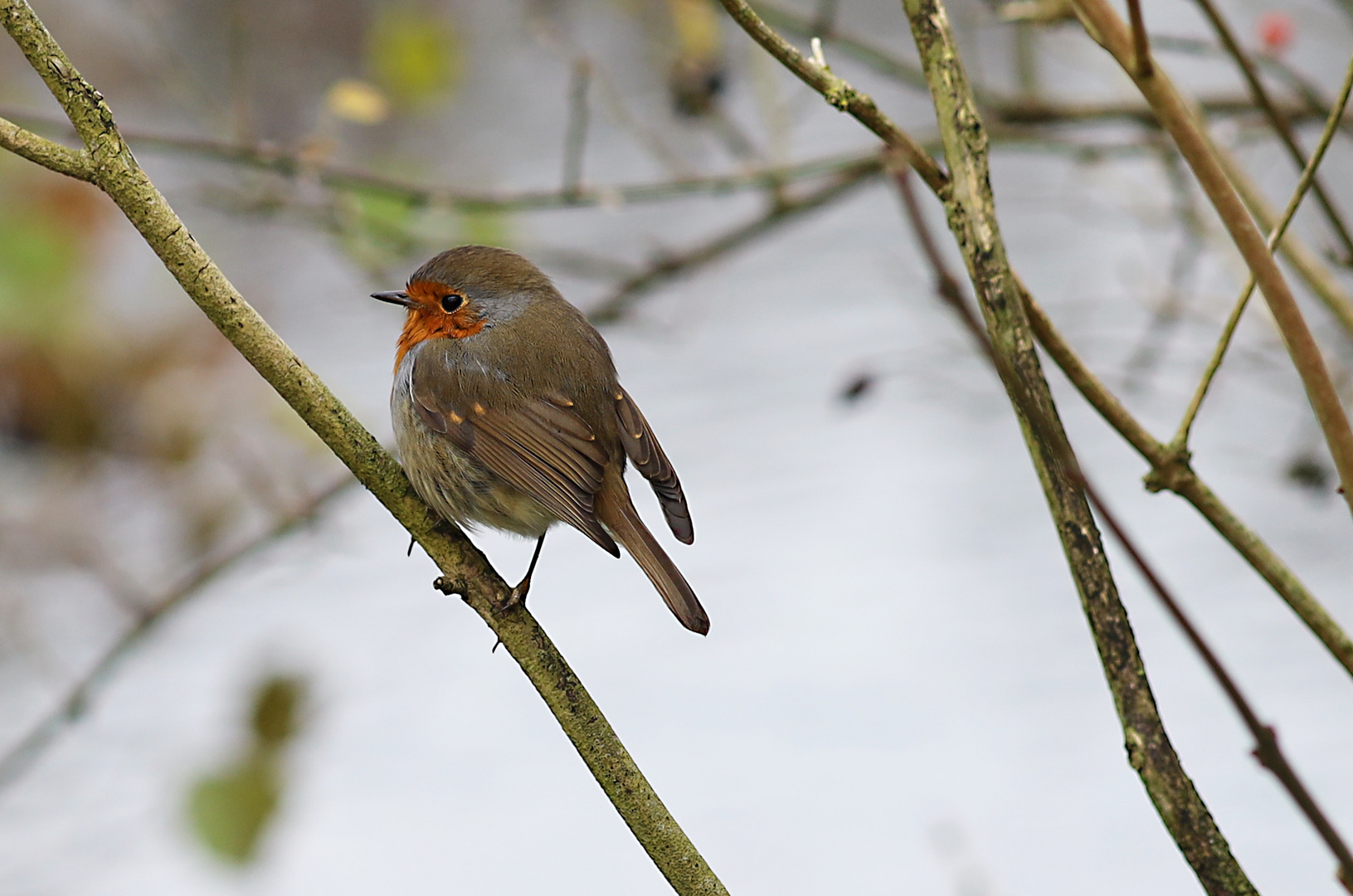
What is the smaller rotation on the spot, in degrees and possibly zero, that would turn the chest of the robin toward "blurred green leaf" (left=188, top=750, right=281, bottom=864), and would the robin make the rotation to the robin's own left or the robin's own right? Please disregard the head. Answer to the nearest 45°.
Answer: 0° — it already faces it

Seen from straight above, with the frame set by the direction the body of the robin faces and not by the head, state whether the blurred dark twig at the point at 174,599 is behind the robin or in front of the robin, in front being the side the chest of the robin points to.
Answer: in front

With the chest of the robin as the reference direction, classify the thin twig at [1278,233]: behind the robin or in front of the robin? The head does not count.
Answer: behind

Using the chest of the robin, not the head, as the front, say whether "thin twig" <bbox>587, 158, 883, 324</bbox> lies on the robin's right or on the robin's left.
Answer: on the robin's right

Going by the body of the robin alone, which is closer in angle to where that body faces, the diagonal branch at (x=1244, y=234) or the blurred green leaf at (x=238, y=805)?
the blurred green leaf

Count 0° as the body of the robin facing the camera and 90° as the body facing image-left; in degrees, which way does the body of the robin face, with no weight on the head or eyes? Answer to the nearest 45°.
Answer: approximately 135°

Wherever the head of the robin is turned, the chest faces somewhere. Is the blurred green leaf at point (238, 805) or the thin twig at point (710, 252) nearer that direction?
the blurred green leaf
